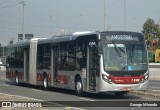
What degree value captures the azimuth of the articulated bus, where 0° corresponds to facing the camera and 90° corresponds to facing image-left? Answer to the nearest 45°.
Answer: approximately 315°
